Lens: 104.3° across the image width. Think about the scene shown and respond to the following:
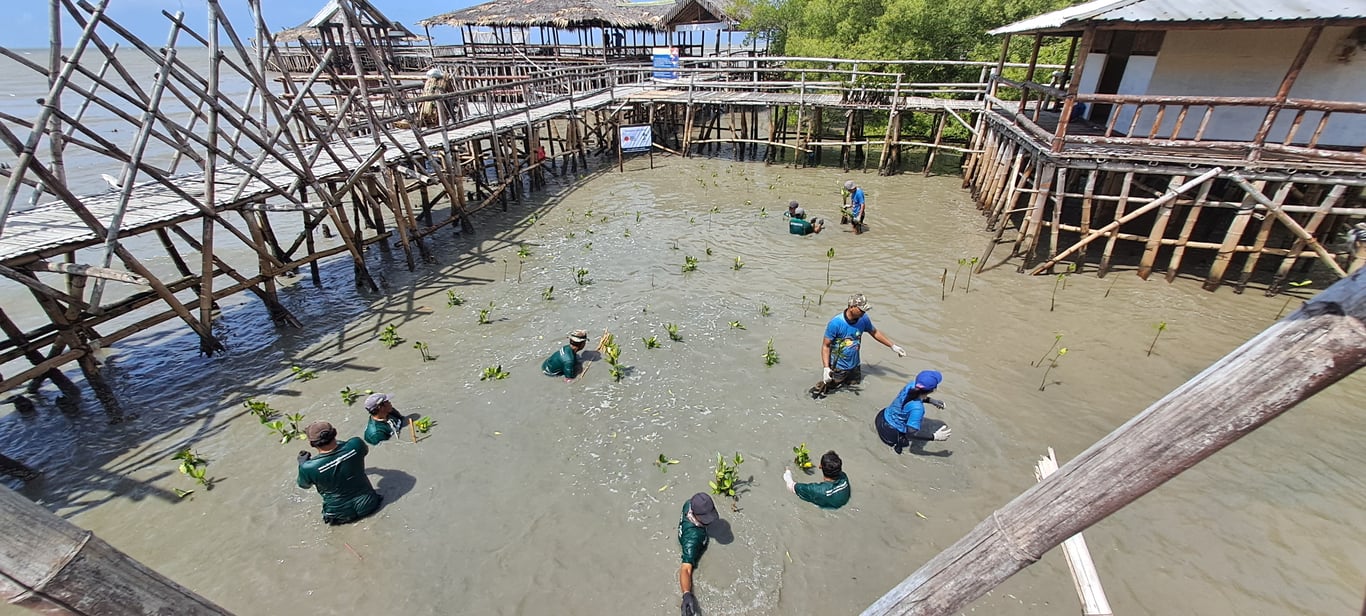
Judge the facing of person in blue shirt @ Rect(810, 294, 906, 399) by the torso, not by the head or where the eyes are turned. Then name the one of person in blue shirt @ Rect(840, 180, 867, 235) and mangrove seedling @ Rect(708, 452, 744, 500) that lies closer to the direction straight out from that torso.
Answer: the mangrove seedling

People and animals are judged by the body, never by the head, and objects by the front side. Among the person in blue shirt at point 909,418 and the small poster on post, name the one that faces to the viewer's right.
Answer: the person in blue shirt

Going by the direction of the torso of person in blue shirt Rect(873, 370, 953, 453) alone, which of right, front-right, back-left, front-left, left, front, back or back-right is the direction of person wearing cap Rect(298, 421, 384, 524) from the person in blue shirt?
back-right

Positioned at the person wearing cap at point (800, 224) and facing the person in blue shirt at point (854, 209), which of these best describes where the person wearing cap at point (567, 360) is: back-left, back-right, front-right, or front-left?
back-right

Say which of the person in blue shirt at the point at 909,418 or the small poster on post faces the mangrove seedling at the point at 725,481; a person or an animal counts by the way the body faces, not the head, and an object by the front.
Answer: the small poster on post

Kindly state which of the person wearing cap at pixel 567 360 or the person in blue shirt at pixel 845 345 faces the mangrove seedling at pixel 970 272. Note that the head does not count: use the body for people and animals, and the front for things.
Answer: the person wearing cap

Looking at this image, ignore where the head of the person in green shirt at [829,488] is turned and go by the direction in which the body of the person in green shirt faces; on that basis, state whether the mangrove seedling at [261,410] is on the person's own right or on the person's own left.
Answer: on the person's own left

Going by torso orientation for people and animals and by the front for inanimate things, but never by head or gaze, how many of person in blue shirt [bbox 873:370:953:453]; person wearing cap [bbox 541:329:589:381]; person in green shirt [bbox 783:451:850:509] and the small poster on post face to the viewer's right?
2

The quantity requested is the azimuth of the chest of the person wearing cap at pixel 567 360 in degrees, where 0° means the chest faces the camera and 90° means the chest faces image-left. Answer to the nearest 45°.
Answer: approximately 270°

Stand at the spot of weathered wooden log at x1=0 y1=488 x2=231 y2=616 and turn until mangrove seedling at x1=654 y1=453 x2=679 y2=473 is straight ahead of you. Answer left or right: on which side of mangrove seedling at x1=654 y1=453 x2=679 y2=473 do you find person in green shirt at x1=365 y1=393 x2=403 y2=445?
left

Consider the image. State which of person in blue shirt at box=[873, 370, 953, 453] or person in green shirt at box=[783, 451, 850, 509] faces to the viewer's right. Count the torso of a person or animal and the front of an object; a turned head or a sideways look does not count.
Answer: the person in blue shirt

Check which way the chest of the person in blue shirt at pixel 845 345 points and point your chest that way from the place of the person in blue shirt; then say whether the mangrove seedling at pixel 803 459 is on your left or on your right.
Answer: on your right
